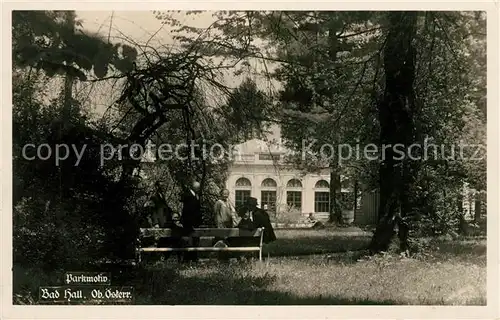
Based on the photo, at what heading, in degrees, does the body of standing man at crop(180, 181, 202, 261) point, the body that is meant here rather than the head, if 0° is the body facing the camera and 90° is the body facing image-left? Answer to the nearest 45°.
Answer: approximately 315°
